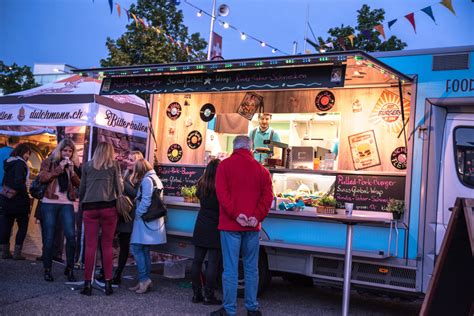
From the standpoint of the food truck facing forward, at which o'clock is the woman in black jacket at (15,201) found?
The woman in black jacket is roughly at 5 o'clock from the food truck.

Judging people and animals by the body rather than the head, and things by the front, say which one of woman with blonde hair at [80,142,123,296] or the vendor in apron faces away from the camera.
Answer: the woman with blonde hair

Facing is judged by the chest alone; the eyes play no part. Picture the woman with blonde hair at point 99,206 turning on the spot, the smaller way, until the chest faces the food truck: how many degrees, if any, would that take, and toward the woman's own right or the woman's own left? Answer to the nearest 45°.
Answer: approximately 90° to the woman's own right

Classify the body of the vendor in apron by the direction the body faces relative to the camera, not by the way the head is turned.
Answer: toward the camera

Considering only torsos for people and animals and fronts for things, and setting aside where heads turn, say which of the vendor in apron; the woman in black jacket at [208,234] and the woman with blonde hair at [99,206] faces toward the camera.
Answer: the vendor in apron

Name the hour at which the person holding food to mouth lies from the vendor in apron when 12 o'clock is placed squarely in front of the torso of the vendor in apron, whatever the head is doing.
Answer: The person holding food to mouth is roughly at 2 o'clock from the vendor in apron.

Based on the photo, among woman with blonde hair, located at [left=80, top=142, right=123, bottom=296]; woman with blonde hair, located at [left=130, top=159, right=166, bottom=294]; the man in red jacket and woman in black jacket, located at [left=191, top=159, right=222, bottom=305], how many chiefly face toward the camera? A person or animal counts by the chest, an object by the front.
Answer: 0

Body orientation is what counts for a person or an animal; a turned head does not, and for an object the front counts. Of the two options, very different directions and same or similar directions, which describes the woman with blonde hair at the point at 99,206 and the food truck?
very different directions

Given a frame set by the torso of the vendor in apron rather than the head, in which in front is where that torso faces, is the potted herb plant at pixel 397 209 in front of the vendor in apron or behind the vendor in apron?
in front

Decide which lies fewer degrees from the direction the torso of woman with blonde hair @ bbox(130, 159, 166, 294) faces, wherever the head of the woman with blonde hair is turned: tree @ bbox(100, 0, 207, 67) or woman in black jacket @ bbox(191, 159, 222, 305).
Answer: the tree

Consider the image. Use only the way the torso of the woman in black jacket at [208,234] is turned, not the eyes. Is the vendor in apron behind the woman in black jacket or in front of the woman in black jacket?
in front

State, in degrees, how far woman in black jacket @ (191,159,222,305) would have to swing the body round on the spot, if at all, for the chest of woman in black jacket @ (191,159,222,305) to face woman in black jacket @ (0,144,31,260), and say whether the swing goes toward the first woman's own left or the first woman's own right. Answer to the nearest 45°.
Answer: approximately 90° to the first woman's own left

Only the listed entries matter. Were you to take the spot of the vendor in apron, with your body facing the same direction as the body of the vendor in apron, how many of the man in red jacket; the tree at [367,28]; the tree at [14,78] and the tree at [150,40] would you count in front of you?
1

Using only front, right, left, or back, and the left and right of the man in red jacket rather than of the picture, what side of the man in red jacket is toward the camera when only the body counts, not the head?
back

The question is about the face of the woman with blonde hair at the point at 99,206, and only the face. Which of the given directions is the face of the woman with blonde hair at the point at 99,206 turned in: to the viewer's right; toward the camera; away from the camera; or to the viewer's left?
away from the camera

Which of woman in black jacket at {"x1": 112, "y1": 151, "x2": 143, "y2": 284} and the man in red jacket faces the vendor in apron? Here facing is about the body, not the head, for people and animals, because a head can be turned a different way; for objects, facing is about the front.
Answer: the man in red jacket

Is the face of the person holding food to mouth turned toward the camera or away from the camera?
toward the camera
